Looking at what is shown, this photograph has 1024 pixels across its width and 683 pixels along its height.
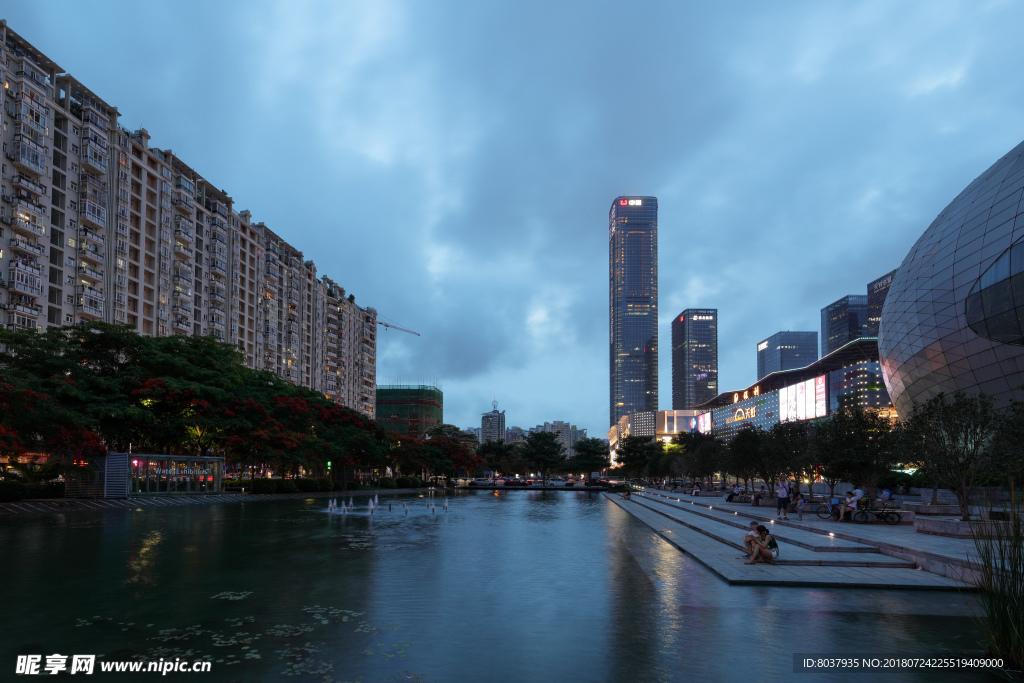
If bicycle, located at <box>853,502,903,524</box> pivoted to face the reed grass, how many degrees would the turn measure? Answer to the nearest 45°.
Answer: approximately 90° to its left

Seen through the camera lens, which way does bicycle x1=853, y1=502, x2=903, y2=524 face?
facing to the left of the viewer

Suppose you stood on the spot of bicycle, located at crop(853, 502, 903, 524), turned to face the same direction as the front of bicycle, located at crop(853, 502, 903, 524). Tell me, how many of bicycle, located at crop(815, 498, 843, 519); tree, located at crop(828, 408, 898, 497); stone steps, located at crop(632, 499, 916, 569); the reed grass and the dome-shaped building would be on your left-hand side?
2

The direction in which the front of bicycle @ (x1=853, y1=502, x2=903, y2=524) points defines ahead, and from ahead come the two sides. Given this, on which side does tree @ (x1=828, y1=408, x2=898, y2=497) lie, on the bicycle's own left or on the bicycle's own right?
on the bicycle's own right

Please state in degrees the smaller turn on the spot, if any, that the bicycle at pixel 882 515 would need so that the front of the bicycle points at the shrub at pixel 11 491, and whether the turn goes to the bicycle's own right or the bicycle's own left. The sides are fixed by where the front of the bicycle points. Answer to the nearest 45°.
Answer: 0° — it already faces it
